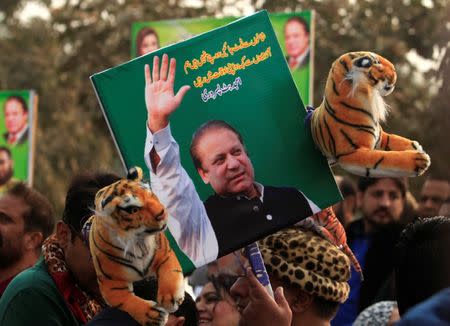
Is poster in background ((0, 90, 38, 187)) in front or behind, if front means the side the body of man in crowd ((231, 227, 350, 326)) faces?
in front

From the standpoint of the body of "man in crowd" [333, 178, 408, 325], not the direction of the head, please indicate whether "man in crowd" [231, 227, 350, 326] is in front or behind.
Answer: in front

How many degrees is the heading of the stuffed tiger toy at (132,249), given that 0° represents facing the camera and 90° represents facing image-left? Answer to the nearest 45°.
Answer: approximately 315°

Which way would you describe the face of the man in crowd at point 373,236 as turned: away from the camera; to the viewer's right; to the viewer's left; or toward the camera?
toward the camera

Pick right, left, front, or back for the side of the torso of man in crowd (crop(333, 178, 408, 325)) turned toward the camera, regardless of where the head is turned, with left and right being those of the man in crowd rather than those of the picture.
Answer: front

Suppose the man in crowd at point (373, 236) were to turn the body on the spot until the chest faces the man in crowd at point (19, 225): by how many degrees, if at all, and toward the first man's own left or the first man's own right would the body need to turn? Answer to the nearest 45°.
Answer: approximately 45° to the first man's own right

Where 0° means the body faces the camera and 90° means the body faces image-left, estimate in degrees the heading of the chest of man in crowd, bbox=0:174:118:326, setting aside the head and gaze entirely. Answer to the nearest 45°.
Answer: approximately 270°

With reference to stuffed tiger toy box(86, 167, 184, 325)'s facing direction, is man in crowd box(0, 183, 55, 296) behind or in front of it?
behind
